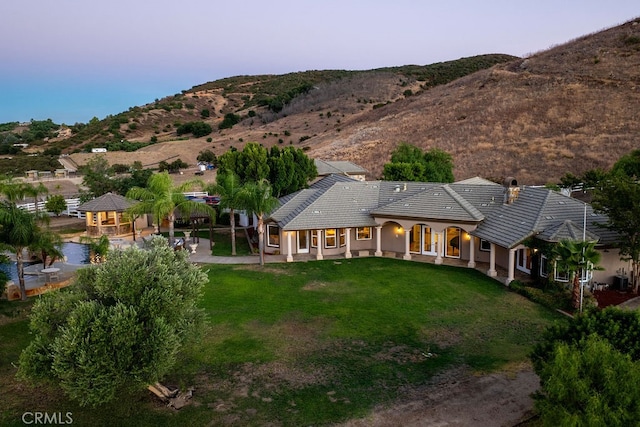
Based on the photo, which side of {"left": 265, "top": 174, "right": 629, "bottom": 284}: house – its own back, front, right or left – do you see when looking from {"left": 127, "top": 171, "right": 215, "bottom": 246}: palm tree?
right

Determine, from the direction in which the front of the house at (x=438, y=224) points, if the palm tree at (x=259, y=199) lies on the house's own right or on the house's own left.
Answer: on the house's own right

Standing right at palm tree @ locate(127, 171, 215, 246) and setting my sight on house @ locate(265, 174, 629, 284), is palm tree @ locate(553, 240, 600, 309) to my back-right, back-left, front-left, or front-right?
front-right

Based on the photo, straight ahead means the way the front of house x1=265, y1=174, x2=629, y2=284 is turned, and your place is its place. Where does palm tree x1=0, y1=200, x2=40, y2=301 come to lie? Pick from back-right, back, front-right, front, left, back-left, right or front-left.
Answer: front-right

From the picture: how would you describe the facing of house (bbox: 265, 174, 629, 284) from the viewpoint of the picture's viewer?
facing the viewer

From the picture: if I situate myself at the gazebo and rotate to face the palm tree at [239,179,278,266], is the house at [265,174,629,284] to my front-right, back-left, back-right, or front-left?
front-left

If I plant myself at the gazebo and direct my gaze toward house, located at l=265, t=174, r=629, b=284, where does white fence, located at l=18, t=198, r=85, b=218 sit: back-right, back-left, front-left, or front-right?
back-left

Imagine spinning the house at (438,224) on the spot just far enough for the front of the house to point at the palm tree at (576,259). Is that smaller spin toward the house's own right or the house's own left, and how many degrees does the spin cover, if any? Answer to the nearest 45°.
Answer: approximately 45° to the house's own left
